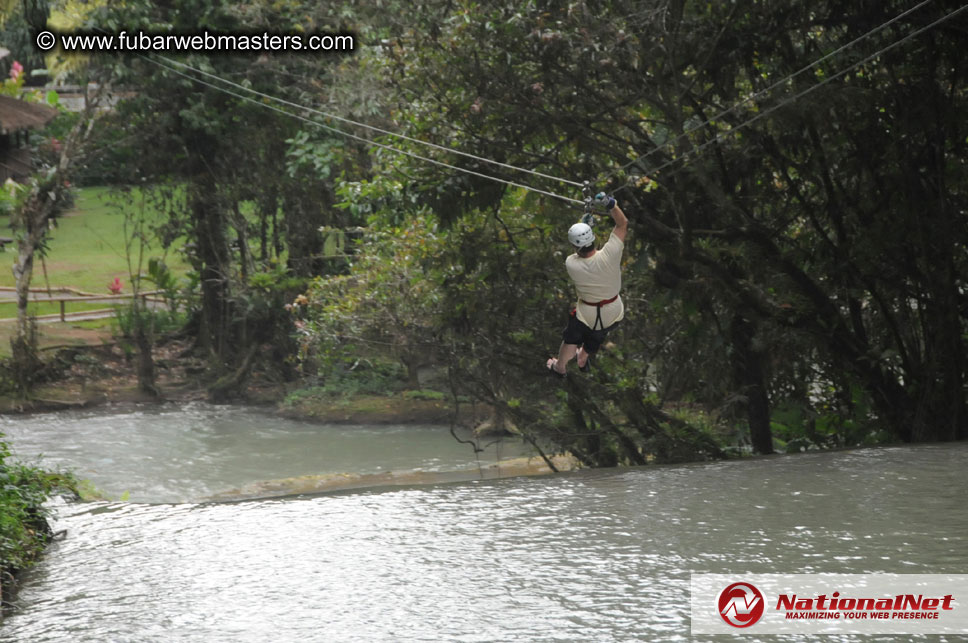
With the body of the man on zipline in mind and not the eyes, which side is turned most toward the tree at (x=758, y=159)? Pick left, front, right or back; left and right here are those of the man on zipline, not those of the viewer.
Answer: right

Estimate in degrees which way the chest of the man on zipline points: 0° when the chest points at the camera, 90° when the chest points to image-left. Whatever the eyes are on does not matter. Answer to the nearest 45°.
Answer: approximately 135°

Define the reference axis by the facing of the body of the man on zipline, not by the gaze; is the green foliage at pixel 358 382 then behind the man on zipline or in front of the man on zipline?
in front

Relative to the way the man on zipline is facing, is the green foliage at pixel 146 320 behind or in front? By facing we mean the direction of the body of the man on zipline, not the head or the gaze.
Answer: in front
